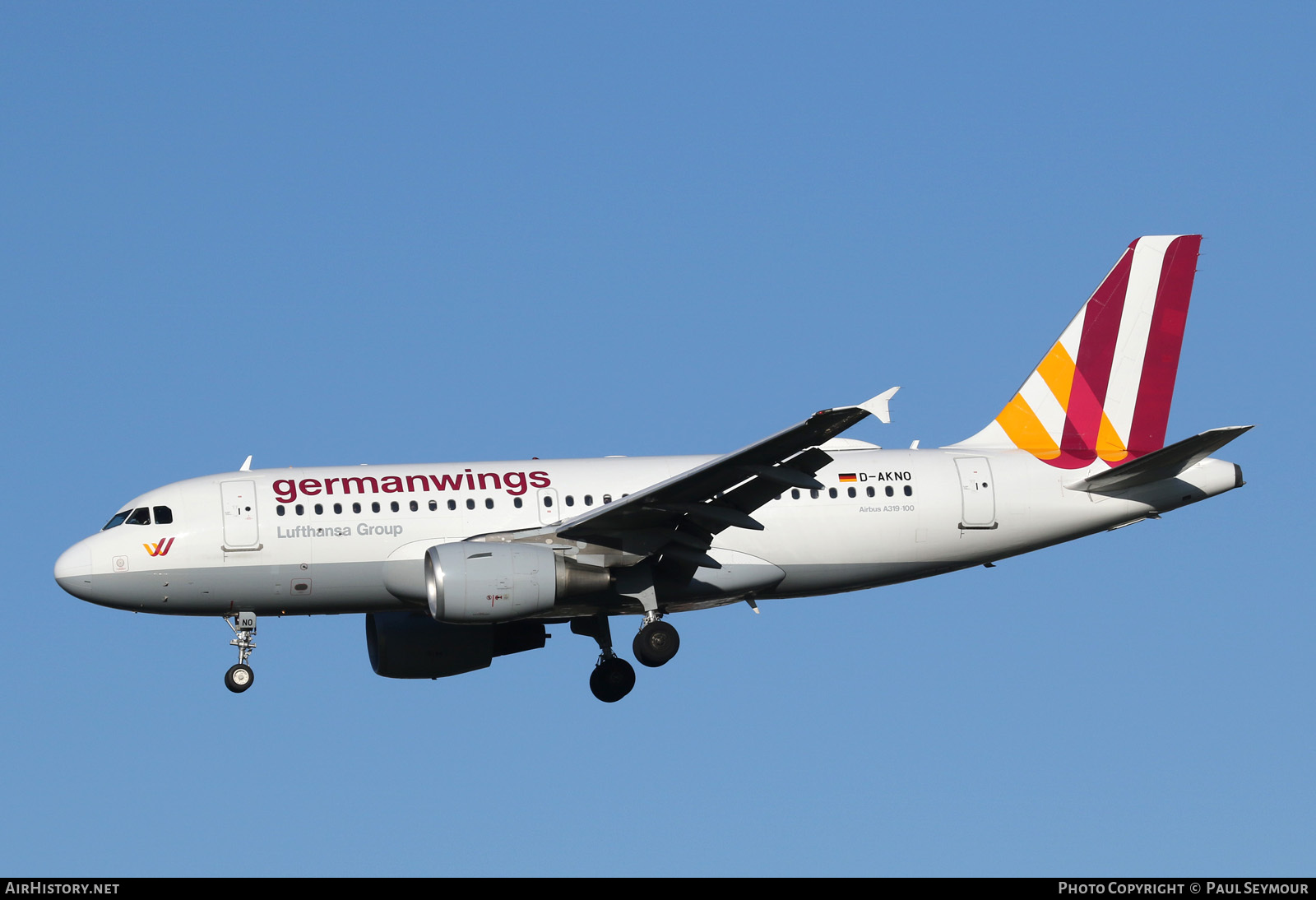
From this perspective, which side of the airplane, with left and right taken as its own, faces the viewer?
left
